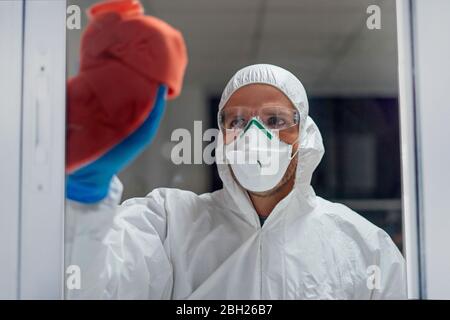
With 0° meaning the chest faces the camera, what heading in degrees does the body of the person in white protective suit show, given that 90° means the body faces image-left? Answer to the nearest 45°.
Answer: approximately 0°
